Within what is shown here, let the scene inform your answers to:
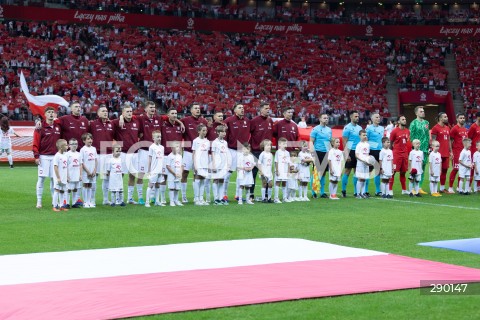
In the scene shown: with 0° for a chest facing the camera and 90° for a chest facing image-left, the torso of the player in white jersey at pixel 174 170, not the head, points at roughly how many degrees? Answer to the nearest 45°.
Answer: approximately 315°

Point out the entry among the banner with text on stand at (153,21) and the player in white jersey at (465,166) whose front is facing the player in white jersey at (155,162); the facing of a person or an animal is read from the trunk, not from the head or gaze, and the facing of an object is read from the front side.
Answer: the banner with text on stand

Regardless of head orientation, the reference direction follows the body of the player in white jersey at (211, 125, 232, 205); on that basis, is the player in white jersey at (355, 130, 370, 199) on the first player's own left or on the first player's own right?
on the first player's own left

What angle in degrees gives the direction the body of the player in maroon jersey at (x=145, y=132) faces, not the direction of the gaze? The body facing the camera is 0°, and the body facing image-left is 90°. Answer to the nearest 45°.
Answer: approximately 0°

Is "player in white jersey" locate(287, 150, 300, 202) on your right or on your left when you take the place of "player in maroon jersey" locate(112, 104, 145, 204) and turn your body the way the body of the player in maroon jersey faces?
on your left

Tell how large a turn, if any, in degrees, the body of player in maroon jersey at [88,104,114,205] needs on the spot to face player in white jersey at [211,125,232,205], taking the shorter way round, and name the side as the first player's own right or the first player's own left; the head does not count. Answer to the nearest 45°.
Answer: approximately 45° to the first player's own left

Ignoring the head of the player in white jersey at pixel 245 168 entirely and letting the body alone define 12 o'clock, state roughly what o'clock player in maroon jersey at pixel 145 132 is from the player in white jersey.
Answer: The player in maroon jersey is roughly at 3 o'clock from the player in white jersey.
